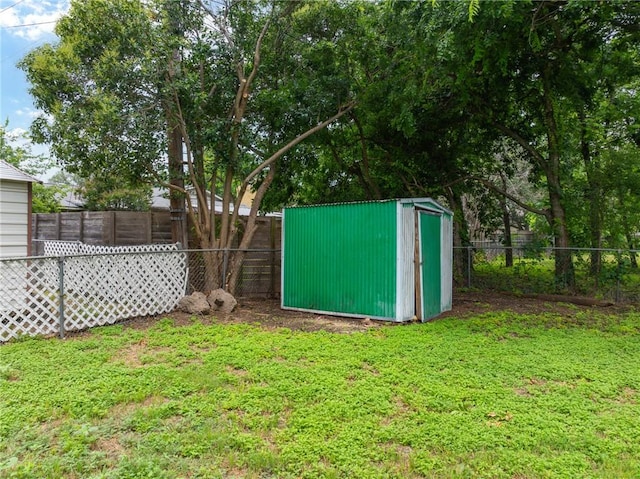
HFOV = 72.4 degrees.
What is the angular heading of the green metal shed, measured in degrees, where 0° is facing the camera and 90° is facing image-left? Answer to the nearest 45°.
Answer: approximately 315°

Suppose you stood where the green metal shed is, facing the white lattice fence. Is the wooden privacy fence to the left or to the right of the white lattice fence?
right

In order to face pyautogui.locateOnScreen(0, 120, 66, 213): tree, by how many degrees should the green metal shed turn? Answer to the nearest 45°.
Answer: approximately 180°

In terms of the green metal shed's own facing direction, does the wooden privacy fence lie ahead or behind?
behind

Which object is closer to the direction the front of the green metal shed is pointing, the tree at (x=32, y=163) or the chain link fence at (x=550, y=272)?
the chain link fence

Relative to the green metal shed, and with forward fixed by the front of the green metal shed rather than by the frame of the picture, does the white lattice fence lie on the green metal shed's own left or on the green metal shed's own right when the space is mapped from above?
on the green metal shed's own right

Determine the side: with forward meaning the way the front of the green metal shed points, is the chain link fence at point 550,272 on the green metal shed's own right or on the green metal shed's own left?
on the green metal shed's own left
